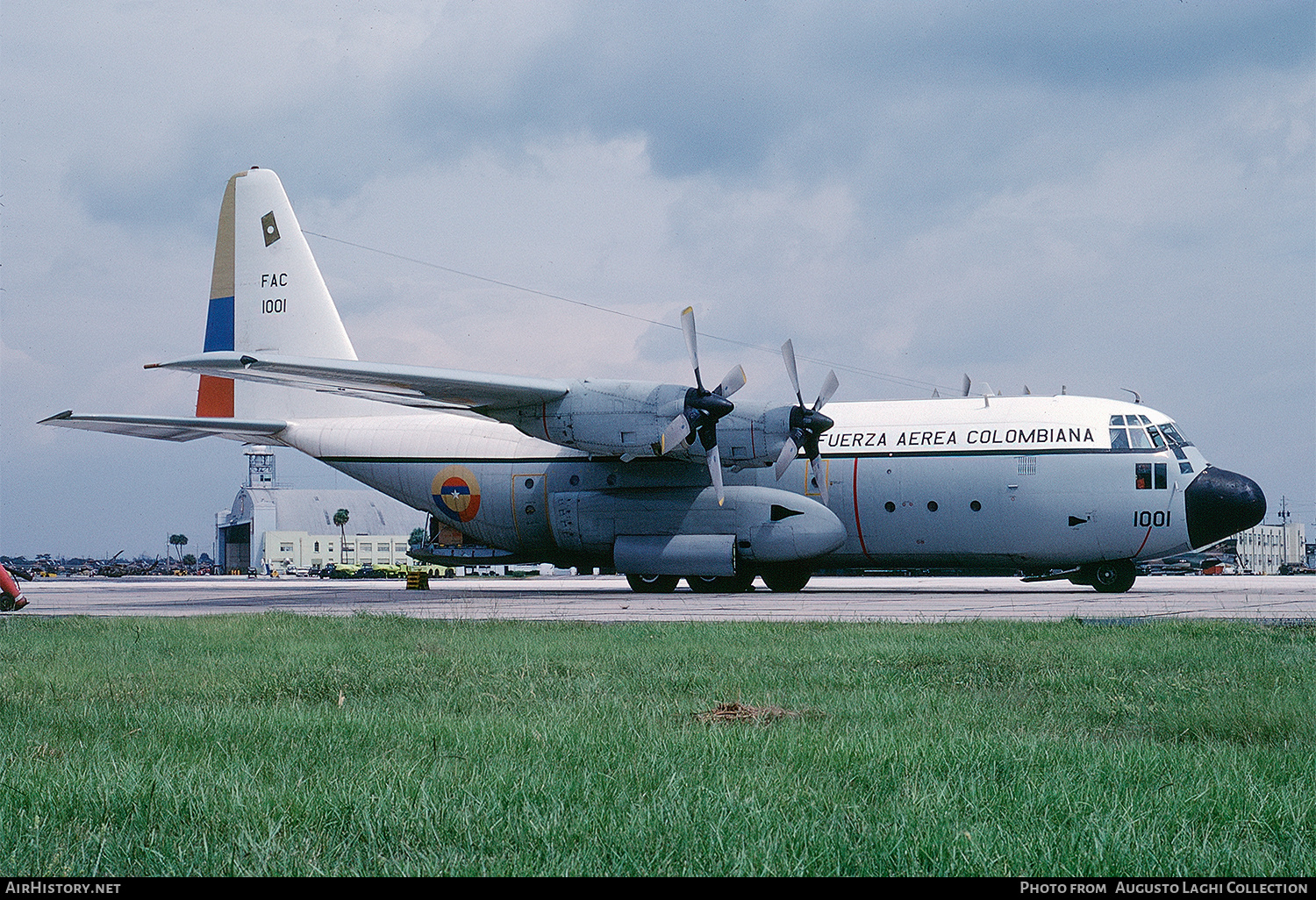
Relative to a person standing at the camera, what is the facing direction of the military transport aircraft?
facing the viewer and to the right of the viewer
